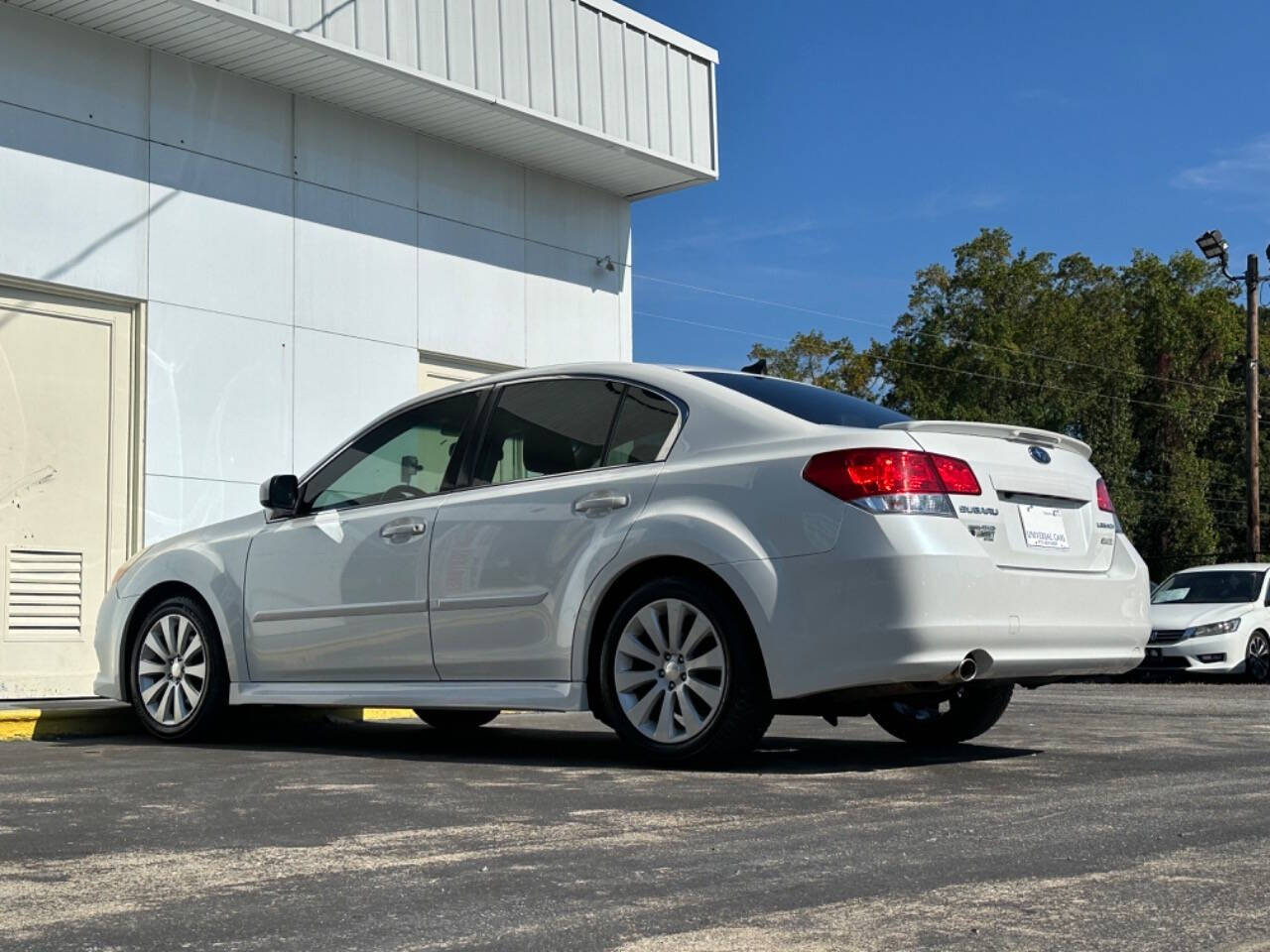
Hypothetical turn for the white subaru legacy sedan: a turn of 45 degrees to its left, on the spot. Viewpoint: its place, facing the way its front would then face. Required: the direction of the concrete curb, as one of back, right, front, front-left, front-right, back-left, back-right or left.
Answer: front-right

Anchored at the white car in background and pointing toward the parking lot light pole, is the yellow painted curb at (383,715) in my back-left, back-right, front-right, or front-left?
back-left

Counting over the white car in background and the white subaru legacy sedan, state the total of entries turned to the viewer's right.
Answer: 0

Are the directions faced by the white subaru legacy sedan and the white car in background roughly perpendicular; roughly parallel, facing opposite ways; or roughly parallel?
roughly perpendicular

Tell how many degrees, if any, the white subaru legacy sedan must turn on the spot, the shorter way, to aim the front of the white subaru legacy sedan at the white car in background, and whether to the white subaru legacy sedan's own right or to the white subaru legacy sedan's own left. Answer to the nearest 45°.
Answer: approximately 90° to the white subaru legacy sedan's own right

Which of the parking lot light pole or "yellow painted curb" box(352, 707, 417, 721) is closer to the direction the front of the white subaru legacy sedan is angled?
the yellow painted curb

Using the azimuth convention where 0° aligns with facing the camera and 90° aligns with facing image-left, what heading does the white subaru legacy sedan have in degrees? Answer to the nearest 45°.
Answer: approximately 135°

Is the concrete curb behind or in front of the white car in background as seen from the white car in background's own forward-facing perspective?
in front

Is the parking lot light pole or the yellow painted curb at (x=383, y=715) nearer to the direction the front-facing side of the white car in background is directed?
the yellow painted curb

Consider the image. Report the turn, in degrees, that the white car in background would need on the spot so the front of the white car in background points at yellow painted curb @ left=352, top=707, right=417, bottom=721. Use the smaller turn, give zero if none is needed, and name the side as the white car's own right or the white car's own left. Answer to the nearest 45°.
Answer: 0° — it already faces it

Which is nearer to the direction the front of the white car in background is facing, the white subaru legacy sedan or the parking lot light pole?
the white subaru legacy sedan

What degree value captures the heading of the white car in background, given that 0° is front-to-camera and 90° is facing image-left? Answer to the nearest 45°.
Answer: approximately 45°

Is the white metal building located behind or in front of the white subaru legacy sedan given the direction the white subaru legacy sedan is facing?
in front

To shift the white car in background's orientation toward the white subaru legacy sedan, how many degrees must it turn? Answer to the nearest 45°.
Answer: approximately 45° to its left
